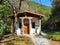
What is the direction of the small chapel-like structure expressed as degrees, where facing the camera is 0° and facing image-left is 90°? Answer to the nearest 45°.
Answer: approximately 0°
